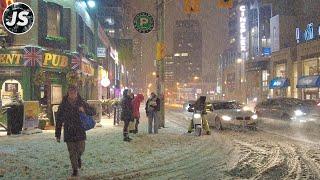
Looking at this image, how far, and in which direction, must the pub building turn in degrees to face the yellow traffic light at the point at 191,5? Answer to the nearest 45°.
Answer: approximately 45° to its left

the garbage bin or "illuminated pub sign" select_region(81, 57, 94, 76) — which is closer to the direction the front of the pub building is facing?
the garbage bin

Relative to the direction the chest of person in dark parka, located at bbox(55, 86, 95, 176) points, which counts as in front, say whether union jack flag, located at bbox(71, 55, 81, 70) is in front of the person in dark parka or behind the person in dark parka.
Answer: behind

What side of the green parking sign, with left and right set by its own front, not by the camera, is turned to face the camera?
front

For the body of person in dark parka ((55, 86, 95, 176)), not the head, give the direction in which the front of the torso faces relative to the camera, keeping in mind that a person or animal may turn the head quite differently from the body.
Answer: toward the camera

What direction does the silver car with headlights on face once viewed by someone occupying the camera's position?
facing the viewer and to the right of the viewer

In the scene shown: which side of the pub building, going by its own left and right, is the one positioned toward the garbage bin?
front
